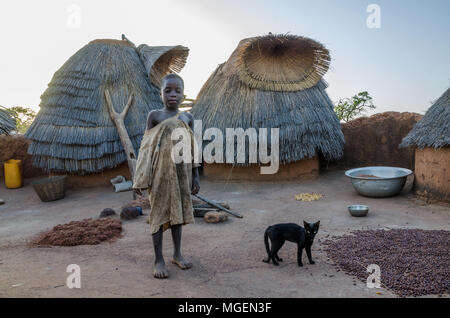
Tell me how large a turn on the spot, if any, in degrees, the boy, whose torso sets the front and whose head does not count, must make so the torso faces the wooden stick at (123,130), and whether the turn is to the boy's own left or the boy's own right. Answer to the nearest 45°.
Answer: approximately 180°

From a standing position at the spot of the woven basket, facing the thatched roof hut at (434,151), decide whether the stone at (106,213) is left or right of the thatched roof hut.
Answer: right

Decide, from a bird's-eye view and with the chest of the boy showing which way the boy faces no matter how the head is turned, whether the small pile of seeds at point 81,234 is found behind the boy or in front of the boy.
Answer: behind

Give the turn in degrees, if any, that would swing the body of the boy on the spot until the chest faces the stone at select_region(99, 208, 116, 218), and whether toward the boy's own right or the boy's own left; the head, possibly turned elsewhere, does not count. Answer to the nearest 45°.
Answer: approximately 180°

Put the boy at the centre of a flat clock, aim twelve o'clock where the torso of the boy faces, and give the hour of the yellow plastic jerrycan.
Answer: The yellow plastic jerrycan is roughly at 5 o'clock from the boy.

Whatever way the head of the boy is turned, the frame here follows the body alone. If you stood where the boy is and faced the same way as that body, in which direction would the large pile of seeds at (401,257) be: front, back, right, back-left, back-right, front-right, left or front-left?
left

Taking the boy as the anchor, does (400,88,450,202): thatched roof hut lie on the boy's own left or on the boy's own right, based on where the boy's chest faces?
on the boy's own left

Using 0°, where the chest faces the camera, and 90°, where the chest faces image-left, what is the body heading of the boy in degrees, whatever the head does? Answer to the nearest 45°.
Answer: approximately 0°

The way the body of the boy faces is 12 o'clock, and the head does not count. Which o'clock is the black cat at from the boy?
The black cat is roughly at 9 o'clock from the boy.
